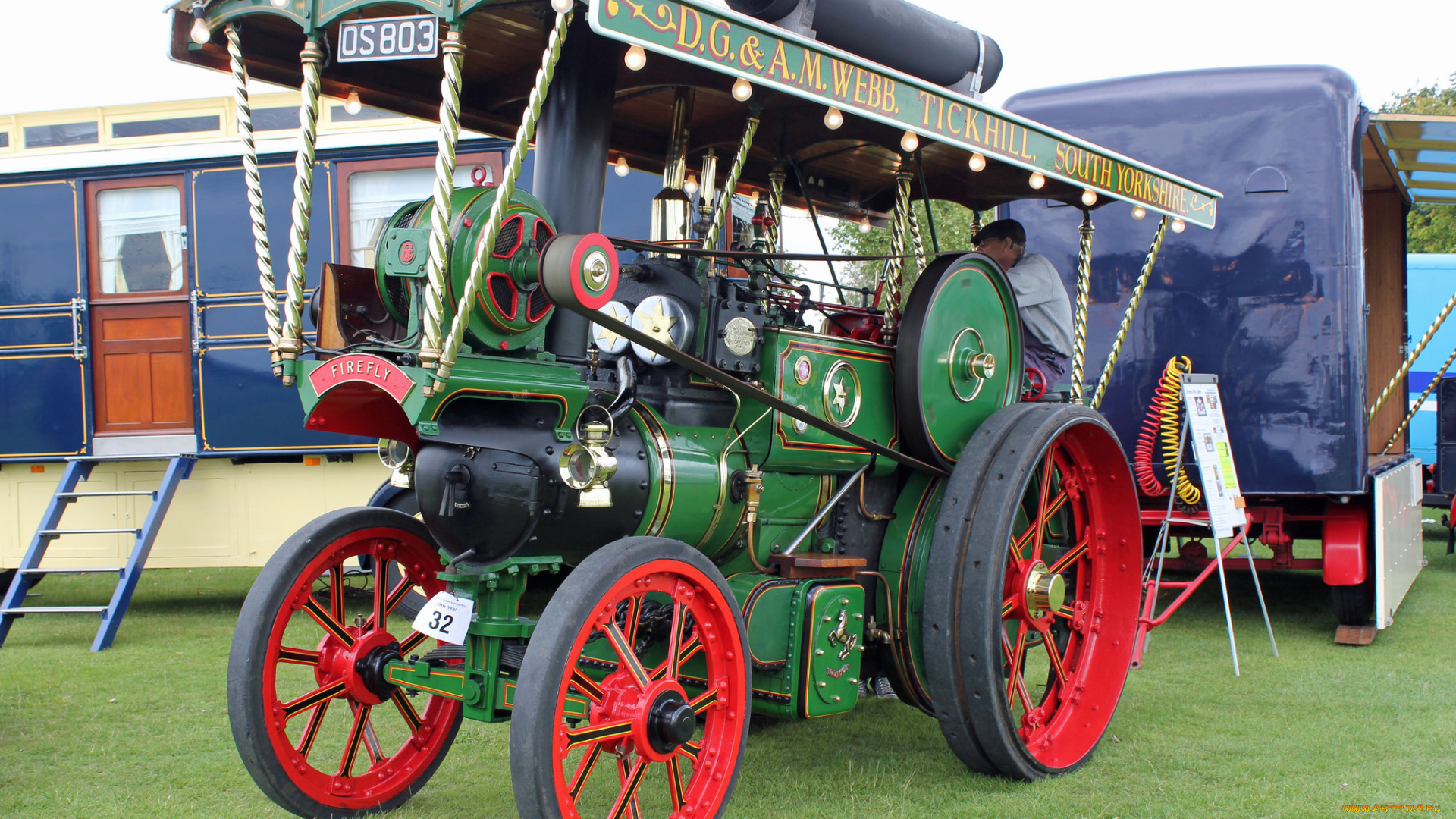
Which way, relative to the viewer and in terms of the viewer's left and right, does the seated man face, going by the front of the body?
facing to the left of the viewer

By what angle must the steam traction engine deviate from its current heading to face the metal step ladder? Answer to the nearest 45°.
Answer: approximately 90° to its right

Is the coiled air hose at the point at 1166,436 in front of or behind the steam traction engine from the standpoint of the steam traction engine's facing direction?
behind

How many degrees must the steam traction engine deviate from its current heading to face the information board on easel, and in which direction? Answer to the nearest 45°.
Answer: approximately 180°

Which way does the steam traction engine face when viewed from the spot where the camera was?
facing the viewer and to the left of the viewer

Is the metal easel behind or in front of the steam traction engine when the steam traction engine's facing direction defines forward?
behind

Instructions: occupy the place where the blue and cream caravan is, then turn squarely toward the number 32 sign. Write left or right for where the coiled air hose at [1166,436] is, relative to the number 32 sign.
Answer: left

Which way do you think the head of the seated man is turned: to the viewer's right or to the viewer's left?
to the viewer's left

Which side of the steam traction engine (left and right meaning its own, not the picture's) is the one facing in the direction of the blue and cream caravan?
right
